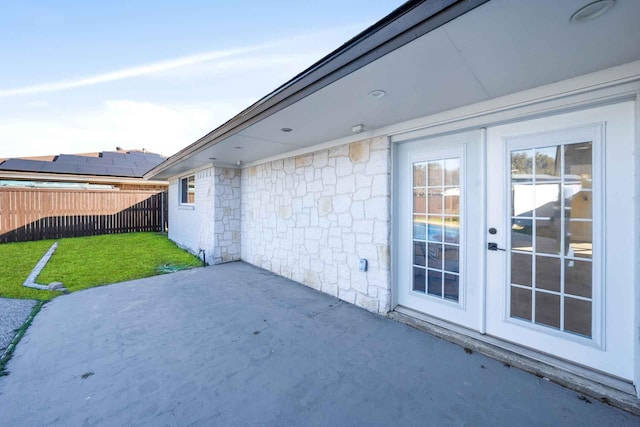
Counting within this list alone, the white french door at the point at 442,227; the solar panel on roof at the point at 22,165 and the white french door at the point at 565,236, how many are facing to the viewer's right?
0

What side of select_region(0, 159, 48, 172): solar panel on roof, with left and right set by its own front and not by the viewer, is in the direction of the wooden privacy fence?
front

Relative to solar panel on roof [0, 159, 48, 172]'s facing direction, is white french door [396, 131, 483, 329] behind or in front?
in front

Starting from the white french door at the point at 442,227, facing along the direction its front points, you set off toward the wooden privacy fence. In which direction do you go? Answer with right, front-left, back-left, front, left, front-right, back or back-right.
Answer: front-right

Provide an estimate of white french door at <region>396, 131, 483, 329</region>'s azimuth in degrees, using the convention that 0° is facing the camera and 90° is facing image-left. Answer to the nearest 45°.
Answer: approximately 45°

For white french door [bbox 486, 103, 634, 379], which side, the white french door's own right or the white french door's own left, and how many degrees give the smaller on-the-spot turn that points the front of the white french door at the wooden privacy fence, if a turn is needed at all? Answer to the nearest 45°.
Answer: approximately 45° to the white french door's own right

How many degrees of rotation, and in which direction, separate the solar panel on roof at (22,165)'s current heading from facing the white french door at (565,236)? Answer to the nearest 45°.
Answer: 0° — it already faces it

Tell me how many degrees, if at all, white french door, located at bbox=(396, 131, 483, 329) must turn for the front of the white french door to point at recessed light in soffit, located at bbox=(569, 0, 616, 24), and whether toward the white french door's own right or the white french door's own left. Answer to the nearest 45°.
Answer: approximately 90° to the white french door's own left

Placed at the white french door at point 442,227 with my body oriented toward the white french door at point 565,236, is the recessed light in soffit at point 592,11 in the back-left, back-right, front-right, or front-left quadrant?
front-right

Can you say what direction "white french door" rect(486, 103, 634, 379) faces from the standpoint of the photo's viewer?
facing the viewer and to the left of the viewer

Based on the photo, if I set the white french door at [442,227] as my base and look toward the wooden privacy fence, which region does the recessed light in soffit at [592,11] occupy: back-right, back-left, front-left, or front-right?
back-left

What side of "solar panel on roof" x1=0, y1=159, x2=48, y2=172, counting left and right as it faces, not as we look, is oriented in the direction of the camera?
front

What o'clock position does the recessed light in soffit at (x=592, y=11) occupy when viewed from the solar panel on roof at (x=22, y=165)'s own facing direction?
The recessed light in soffit is roughly at 12 o'clock from the solar panel on roof.

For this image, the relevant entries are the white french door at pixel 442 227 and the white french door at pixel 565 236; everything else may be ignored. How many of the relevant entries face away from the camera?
0
